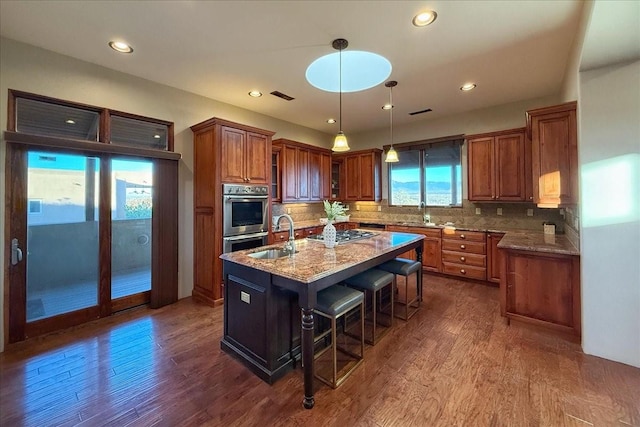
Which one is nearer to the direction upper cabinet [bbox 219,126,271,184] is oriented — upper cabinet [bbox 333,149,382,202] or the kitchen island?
the kitchen island

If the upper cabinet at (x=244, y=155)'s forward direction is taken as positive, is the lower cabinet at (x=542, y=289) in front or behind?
in front

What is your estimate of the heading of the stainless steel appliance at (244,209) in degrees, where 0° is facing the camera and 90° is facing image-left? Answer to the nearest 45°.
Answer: approximately 315°

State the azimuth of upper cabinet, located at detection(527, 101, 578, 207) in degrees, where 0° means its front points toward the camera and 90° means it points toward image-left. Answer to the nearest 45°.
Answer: approximately 90°

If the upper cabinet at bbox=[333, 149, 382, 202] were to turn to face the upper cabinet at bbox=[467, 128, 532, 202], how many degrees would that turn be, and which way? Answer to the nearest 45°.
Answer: approximately 90° to its left

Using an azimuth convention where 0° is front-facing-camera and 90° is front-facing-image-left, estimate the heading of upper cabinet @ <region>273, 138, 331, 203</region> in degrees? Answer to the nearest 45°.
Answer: approximately 315°

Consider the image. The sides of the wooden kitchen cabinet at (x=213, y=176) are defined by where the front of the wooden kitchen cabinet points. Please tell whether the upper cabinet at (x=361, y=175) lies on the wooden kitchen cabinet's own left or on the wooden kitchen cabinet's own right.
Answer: on the wooden kitchen cabinet's own left

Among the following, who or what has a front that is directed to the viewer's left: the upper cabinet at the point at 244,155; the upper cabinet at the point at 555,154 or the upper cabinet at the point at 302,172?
the upper cabinet at the point at 555,154

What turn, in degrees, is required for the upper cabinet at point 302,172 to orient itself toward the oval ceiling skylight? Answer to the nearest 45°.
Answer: approximately 45° to its right

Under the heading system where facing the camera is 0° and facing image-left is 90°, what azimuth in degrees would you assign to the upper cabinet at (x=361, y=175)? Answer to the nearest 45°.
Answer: approximately 45°
